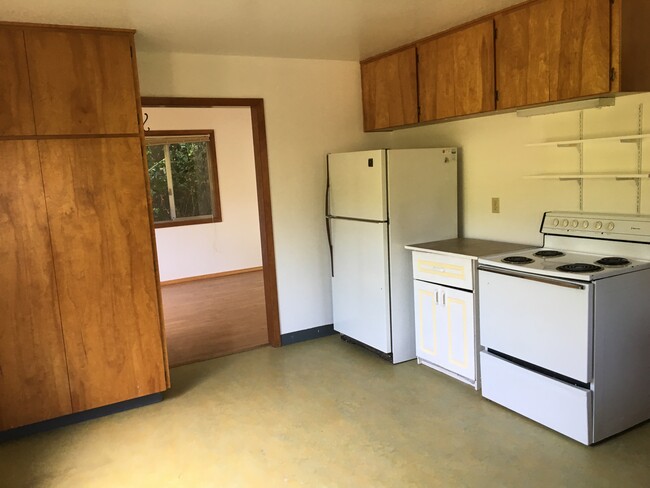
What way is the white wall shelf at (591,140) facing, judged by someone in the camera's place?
facing the viewer and to the left of the viewer

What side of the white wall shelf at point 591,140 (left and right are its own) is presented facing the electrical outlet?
right

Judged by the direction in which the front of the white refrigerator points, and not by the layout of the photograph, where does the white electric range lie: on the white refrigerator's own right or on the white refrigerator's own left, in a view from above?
on the white refrigerator's own left

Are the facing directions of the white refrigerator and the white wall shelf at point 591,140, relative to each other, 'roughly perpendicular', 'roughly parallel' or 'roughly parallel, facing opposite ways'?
roughly parallel

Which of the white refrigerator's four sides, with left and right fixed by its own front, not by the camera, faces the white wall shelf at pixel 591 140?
left

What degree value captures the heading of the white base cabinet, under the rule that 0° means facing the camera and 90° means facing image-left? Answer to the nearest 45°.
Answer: approximately 45°

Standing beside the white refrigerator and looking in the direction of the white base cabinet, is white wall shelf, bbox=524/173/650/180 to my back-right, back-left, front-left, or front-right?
front-left

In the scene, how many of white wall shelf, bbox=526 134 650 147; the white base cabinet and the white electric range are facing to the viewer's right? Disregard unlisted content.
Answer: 0

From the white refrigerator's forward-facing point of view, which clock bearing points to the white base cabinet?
The white base cabinet is roughly at 9 o'clock from the white refrigerator.

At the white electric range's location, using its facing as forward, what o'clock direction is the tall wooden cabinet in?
The tall wooden cabinet is roughly at 1 o'clock from the white electric range.

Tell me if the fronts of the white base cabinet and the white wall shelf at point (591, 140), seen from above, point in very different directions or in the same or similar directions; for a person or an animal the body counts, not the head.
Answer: same or similar directions

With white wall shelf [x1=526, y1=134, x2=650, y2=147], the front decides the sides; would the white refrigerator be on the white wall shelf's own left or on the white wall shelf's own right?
on the white wall shelf's own right

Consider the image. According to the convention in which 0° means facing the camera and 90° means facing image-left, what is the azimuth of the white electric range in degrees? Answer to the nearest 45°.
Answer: approximately 45°
